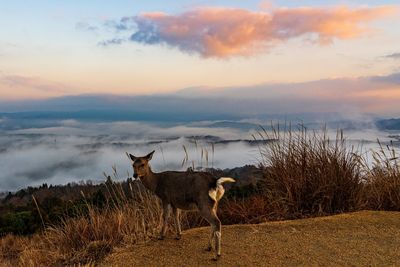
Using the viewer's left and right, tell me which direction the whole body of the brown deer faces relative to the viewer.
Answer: facing away from the viewer and to the left of the viewer
